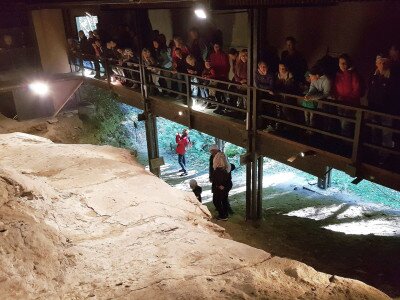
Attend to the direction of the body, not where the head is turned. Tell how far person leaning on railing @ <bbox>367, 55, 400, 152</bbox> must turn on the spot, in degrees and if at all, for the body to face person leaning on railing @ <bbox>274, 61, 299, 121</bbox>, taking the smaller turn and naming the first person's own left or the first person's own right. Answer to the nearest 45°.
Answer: approximately 90° to the first person's own right

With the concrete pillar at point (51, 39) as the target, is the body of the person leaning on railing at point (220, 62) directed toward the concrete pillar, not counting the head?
no

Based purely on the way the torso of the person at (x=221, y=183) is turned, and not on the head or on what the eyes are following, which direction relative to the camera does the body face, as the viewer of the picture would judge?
away from the camera

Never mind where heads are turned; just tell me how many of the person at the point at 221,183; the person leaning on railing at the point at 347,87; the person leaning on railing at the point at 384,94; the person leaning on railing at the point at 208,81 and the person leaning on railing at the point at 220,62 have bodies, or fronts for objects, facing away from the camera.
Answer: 1

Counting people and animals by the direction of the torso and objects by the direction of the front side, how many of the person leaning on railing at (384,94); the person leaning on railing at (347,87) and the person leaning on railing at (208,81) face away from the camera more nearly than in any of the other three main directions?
0

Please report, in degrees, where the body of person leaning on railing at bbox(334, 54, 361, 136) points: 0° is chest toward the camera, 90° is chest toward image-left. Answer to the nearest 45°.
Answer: approximately 45°

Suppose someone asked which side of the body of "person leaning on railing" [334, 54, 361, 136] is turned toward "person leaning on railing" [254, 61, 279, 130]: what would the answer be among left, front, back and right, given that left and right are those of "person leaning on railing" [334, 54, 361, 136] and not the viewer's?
right

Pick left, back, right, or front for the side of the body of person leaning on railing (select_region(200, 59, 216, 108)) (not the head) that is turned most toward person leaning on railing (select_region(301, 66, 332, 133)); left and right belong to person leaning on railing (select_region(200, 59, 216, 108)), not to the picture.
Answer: left

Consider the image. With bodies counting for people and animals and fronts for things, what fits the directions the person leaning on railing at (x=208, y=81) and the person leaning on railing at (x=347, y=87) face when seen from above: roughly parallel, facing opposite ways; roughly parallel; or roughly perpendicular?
roughly parallel

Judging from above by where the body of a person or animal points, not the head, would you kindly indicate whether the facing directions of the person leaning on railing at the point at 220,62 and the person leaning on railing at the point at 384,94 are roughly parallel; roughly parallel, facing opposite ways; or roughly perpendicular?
roughly parallel

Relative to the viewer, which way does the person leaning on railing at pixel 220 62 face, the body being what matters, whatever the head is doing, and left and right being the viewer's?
facing the viewer and to the left of the viewer

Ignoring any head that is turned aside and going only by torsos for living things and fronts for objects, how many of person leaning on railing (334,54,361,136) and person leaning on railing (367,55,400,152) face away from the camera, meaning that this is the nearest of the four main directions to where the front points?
0

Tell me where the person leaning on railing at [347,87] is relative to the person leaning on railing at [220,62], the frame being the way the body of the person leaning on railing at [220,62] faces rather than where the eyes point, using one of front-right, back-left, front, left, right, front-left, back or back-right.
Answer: left

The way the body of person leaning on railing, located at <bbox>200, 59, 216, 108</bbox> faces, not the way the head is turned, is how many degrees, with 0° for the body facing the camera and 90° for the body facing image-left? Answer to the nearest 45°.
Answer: approximately 45°

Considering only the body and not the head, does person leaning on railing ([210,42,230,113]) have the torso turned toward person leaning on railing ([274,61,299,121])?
no
